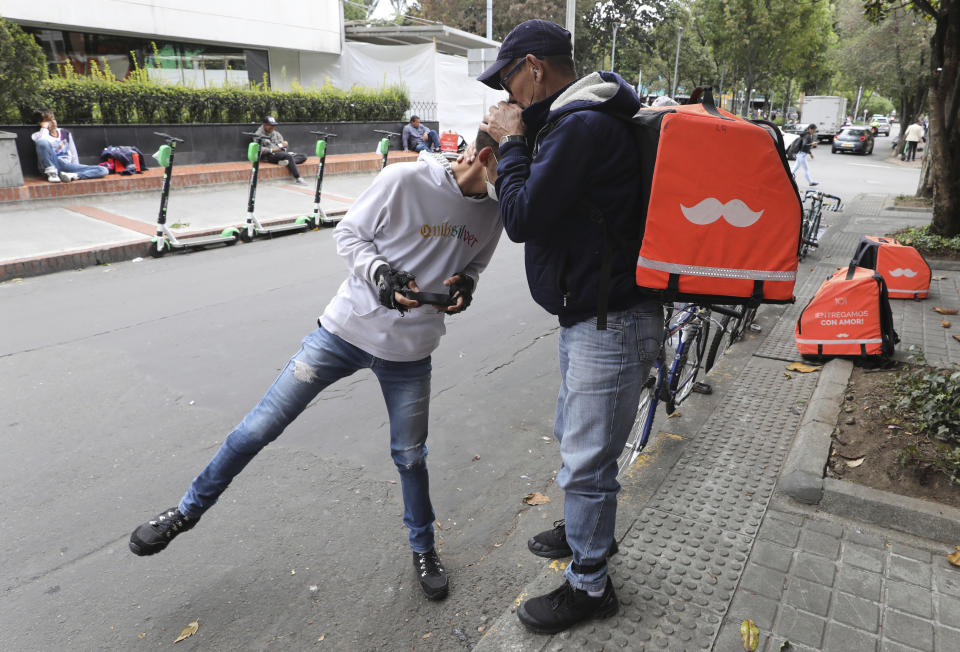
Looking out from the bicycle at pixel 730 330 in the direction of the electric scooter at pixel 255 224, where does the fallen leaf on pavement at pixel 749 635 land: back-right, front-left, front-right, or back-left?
back-left

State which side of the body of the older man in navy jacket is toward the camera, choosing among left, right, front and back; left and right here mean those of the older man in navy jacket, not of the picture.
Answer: left

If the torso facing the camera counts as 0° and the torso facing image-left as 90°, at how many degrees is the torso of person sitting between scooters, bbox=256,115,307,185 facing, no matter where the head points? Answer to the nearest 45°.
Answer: approximately 315°

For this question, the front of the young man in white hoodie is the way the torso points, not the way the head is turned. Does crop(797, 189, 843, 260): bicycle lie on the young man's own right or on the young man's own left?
on the young man's own left

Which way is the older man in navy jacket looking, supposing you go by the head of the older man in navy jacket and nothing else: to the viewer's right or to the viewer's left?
to the viewer's left

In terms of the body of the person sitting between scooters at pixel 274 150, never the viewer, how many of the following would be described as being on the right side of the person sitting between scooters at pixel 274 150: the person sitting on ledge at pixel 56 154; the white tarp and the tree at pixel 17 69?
2

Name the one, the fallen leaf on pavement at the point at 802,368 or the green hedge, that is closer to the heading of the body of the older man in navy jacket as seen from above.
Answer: the green hedge
